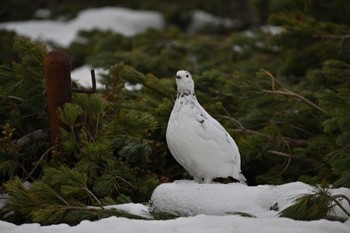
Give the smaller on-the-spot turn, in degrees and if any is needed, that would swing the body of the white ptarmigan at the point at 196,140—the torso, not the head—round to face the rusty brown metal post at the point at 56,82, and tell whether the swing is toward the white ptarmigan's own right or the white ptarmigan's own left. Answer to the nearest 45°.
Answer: approximately 90° to the white ptarmigan's own right

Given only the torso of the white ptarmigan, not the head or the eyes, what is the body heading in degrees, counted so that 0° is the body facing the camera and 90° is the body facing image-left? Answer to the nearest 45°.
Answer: approximately 45°
